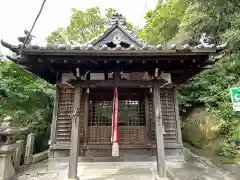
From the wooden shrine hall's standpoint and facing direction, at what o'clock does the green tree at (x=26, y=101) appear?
The green tree is roughly at 4 o'clock from the wooden shrine hall.

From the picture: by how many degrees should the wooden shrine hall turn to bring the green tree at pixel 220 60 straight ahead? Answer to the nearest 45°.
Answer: approximately 90° to its left

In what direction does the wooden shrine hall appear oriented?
toward the camera

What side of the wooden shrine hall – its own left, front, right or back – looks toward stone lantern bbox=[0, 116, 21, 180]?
right

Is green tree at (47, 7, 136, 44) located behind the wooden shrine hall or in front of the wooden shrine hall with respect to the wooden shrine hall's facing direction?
behind

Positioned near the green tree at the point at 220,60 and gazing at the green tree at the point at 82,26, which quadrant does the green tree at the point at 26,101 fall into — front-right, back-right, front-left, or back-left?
front-left

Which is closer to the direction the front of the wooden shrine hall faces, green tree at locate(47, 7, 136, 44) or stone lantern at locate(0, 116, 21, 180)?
the stone lantern
